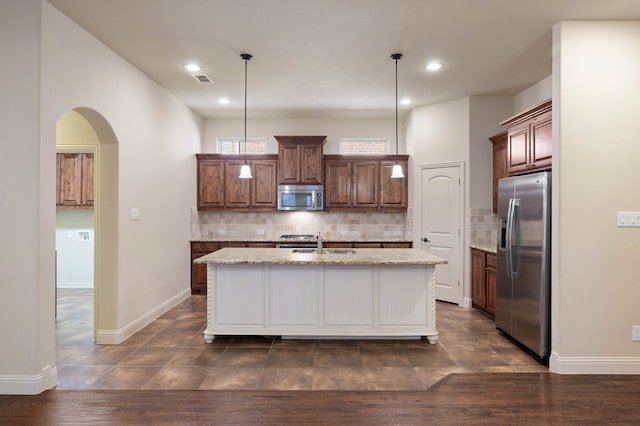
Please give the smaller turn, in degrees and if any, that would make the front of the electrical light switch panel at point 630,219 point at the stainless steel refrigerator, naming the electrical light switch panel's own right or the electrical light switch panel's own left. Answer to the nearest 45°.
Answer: approximately 90° to the electrical light switch panel's own right

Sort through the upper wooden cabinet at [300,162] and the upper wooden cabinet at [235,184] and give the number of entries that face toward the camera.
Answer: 2

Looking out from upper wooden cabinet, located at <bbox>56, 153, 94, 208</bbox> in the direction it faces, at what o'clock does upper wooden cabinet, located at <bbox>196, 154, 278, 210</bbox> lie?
upper wooden cabinet, located at <bbox>196, 154, 278, 210</bbox> is roughly at 10 o'clock from upper wooden cabinet, located at <bbox>56, 153, 94, 208</bbox>.

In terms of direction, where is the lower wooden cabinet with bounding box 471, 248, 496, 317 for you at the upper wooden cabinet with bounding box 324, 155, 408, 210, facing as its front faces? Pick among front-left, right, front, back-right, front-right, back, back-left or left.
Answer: front-left

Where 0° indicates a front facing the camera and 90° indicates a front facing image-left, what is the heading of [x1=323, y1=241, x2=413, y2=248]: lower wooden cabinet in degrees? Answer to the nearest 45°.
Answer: approximately 0°

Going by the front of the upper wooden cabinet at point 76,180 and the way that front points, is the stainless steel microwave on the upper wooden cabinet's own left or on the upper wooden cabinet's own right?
on the upper wooden cabinet's own left

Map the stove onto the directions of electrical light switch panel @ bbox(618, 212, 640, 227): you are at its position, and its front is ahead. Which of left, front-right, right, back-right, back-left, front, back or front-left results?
right

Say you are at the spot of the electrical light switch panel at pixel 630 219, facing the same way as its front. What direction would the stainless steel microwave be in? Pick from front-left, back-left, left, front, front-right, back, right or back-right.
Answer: right

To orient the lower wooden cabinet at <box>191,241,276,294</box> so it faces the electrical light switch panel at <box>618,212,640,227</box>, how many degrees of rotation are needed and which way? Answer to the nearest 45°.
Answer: approximately 45° to its left

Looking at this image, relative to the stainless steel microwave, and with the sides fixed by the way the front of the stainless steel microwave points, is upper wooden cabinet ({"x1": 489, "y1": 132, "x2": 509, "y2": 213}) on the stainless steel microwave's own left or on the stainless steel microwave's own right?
on the stainless steel microwave's own left

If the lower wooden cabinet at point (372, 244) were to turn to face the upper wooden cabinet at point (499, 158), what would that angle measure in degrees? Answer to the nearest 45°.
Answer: approximately 45° to its left
